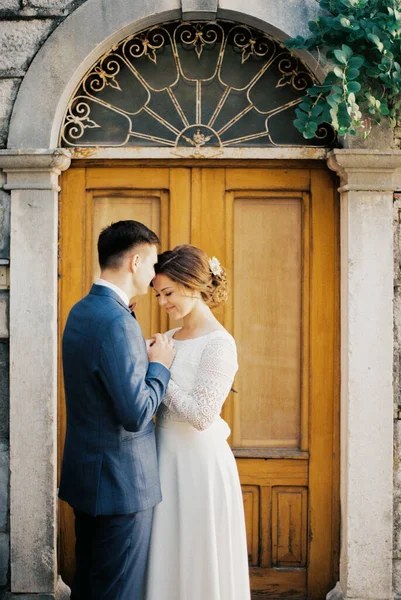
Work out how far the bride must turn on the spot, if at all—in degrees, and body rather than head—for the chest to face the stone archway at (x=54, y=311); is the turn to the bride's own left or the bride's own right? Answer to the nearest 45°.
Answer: approximately 90° to the bride's own right

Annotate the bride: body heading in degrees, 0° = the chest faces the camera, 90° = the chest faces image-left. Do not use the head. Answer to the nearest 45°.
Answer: approximately 45°

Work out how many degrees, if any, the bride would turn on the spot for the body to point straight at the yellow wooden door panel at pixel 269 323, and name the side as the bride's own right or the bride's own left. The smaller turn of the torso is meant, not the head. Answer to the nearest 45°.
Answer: approximately 135° to the bride's own right
